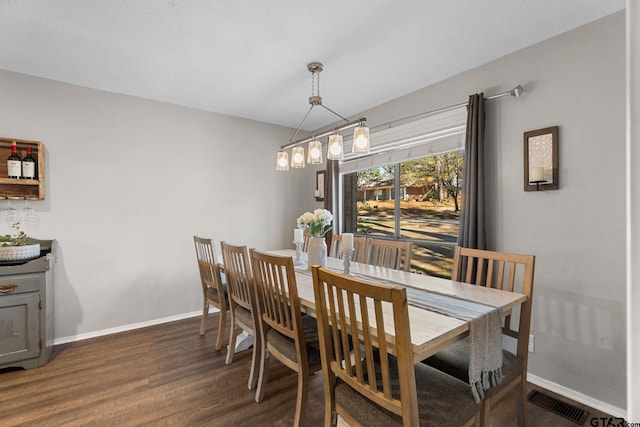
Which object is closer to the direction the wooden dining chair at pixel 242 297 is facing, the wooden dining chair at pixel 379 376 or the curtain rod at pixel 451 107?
the curtain rod

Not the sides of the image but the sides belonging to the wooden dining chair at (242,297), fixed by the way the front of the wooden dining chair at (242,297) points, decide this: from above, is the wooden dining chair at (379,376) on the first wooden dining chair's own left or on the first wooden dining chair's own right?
on the first wooden dining chair's own right

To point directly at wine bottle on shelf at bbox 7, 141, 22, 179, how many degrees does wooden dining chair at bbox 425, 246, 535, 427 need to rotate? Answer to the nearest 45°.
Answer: approximately 45° to its right

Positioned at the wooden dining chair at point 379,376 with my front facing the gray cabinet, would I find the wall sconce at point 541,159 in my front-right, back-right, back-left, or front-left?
back-right

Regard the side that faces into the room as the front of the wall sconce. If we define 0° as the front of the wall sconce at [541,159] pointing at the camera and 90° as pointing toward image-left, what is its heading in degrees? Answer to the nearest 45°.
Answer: approximately 45°

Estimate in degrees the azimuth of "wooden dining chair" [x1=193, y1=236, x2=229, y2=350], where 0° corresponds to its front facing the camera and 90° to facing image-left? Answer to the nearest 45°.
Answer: approximately 225°

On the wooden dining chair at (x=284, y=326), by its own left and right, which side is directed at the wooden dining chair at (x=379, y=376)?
right
